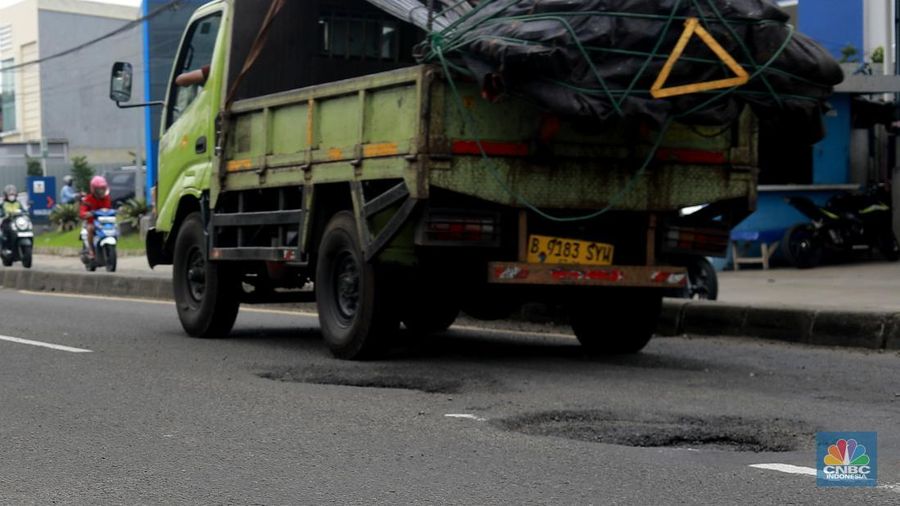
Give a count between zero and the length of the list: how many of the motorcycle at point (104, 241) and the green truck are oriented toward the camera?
1

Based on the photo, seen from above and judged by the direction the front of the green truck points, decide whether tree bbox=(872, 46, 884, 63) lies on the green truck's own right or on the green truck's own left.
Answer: on the green truck's own right

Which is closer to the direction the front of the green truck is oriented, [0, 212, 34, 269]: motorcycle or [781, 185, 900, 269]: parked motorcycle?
the motorcycle

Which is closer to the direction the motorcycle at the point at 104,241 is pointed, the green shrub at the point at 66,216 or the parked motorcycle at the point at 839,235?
the parked motorcycle

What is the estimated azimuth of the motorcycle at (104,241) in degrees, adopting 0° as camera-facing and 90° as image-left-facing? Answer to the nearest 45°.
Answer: approximately 0°

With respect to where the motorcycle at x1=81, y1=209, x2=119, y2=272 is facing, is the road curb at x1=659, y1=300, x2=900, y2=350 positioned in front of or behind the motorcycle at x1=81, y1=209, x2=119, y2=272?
in front

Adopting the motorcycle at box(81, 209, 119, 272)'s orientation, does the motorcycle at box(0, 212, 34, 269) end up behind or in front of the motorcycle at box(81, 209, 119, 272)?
behind

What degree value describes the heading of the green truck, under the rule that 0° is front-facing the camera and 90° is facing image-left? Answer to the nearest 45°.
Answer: approximately 135°

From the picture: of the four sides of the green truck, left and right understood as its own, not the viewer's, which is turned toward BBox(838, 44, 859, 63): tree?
right

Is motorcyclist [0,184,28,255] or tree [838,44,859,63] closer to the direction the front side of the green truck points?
the motorcyclist
